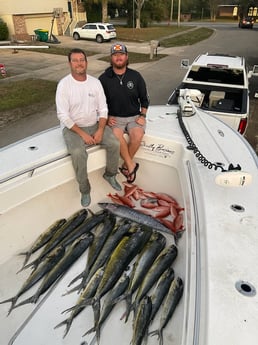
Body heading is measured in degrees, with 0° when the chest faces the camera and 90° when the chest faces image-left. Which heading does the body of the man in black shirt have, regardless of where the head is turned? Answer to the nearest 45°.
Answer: approximately 0°

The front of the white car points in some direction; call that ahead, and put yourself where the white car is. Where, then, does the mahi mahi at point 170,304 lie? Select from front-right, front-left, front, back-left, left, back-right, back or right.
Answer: back-left

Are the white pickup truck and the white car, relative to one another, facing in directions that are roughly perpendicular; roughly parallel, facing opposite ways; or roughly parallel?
roughly perpendicular

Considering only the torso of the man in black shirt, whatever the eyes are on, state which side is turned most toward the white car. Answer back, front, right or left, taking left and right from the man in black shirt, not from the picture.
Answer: back

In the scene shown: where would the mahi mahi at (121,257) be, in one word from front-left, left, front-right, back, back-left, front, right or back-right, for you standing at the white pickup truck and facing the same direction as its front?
back

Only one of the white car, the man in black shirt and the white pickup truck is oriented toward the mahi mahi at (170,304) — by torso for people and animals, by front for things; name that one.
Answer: the man in black shirt

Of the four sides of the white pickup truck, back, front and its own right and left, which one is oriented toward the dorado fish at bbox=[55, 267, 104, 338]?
back

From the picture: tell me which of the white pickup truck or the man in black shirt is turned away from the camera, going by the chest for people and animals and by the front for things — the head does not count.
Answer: the white pickup truck

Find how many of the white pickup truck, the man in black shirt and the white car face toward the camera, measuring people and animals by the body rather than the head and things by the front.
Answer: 1

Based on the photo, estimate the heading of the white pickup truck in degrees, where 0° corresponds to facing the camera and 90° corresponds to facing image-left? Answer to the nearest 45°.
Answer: approximately 180°

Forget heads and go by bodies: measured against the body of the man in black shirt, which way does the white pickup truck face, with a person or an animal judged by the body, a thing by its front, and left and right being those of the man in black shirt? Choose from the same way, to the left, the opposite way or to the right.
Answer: the opposite way

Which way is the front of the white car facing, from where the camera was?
facing away from the viewer and to the left of the viewer

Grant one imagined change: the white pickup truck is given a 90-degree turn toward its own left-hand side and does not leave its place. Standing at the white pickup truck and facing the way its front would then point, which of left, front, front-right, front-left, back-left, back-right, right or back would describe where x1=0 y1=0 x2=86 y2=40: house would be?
front-right

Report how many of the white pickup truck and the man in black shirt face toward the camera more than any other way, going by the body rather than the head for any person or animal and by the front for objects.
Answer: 1
